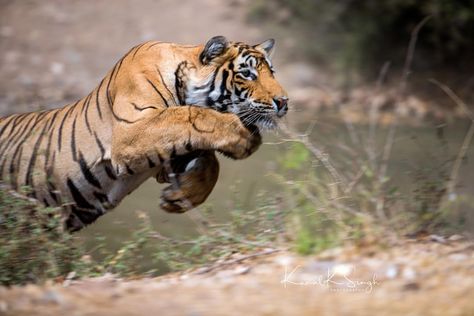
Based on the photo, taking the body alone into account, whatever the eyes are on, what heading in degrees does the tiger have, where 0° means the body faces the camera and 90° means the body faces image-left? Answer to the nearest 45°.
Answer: approximately 270°
